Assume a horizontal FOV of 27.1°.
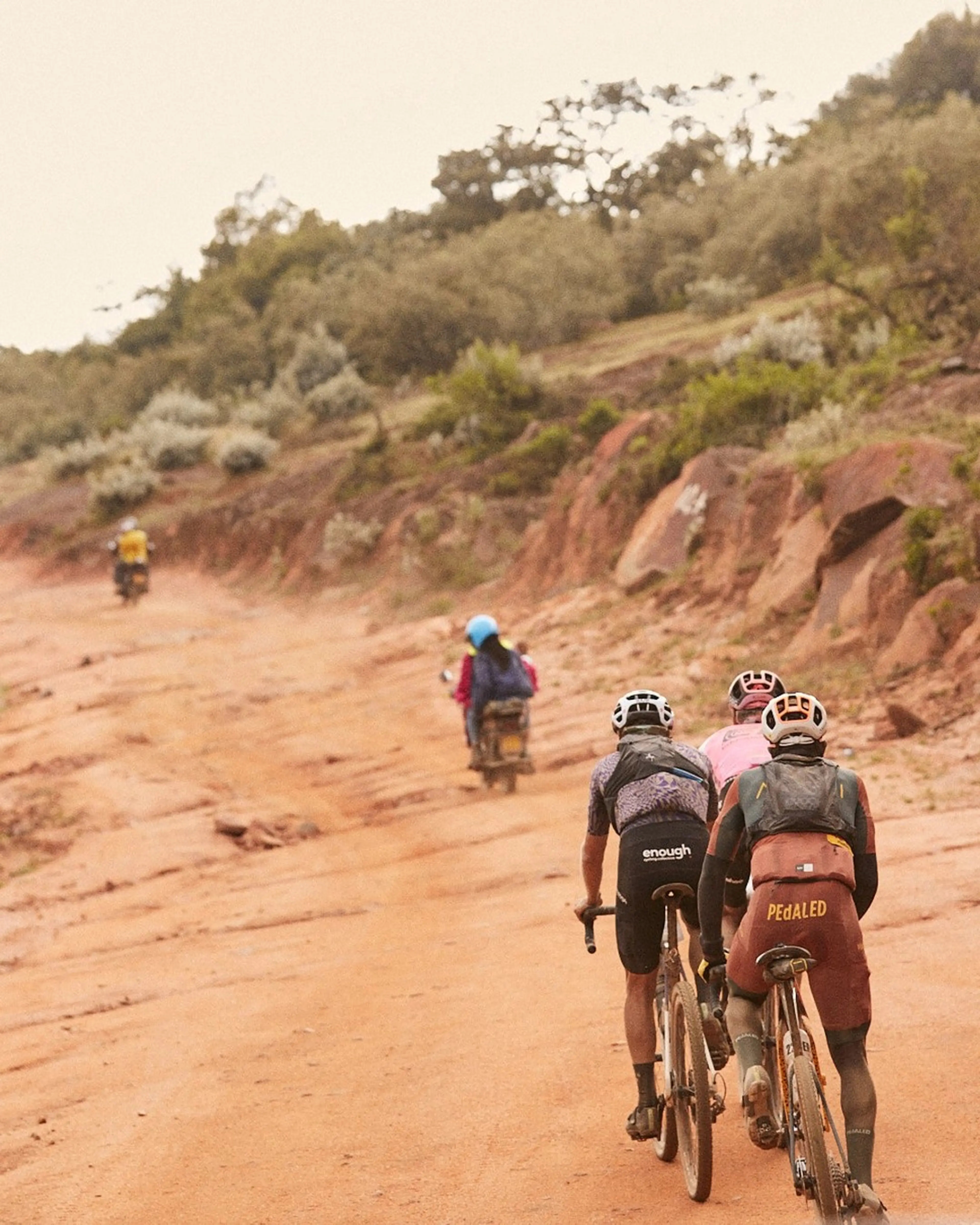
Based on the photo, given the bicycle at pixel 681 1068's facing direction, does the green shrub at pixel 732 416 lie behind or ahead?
ahead

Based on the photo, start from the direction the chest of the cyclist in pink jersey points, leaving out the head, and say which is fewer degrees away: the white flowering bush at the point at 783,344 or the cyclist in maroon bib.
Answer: the white flowering bush

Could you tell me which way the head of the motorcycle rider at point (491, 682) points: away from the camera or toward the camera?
away from the camera

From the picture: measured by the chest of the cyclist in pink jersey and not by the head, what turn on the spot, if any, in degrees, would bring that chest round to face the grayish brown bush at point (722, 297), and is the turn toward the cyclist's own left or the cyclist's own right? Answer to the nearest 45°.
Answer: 0° — they already face it

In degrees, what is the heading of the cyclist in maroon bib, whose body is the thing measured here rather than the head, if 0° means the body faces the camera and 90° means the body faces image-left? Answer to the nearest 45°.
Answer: approximately 180°

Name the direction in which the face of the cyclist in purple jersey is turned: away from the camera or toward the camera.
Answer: away from the camera

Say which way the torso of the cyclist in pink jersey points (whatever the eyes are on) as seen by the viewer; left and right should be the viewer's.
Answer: facing away from the viewer

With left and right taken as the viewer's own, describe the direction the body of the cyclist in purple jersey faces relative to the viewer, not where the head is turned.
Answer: facing away from the viewer

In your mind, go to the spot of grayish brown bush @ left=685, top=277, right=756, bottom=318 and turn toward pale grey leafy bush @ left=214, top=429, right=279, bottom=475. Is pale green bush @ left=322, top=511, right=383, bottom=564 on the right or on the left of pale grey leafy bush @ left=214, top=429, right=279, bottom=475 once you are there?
left

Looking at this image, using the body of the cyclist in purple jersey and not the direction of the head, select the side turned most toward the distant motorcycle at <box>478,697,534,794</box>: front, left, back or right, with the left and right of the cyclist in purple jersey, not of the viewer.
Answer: front

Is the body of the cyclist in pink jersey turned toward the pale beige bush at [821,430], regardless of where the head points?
yes

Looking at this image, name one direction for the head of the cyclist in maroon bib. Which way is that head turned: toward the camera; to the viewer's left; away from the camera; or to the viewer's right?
away from the camera

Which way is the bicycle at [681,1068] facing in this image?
away from the camera

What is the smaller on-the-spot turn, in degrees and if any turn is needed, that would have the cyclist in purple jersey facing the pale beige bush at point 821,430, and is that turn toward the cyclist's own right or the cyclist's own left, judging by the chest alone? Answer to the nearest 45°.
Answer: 0° — they already face it

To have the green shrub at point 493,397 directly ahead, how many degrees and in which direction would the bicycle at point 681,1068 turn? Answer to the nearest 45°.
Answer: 0° — it already faces it

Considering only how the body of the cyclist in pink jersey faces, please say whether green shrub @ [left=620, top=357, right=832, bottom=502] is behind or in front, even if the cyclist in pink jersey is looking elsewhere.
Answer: in front

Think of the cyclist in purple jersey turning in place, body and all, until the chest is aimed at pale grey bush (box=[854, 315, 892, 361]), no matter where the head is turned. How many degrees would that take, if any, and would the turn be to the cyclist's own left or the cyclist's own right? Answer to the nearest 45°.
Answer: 0° — they already face it

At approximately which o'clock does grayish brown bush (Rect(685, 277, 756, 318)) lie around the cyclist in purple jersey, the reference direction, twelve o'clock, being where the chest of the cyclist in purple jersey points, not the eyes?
The grayish brown bush is roughly at 12 o'clock from the cyclist in purple jersey.

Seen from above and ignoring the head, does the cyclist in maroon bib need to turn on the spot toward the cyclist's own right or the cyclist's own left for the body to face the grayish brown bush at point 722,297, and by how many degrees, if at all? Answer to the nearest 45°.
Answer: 0° — they already face it
